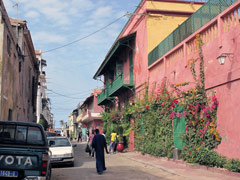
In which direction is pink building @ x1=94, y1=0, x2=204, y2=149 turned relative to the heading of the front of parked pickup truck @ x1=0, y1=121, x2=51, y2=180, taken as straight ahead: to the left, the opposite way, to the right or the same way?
to the left

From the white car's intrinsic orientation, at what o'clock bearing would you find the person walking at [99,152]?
The person walking is roughly at 11 o'clock from the white car.

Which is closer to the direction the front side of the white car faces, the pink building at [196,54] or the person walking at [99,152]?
the person walking

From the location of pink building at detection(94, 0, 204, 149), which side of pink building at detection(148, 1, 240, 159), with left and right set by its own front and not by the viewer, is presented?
right

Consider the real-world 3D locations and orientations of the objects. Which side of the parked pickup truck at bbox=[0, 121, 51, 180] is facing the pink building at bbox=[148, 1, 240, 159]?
right

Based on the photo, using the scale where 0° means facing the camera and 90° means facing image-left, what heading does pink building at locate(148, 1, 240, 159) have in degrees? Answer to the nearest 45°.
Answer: approximately 45°

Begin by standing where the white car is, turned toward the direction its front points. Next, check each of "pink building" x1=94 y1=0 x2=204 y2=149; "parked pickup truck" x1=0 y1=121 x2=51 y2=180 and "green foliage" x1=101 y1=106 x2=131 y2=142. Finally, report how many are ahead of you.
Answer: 1

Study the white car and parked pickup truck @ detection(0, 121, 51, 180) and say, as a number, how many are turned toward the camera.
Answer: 1

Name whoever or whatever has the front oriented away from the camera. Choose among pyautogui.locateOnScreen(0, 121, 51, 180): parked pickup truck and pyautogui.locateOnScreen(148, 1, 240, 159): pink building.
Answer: the parked pickup truck

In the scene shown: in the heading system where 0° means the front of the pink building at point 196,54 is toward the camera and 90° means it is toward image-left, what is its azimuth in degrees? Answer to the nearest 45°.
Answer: approximately 45°

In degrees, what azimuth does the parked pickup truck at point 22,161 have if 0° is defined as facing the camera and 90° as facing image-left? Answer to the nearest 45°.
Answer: approximately 180°

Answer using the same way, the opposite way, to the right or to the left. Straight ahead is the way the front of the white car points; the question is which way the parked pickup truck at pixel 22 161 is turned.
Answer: the opposite way

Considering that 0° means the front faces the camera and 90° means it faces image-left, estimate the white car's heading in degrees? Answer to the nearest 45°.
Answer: approximately 0°
